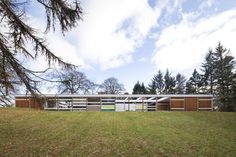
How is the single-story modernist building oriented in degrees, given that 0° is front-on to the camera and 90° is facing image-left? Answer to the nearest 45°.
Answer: approximately 0°

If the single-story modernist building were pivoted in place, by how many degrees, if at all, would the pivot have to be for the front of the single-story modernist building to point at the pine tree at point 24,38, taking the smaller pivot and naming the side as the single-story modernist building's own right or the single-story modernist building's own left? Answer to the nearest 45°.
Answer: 0° — it already faces it
